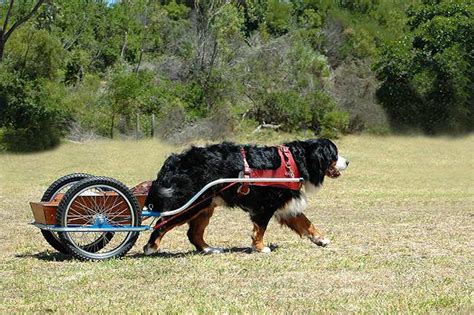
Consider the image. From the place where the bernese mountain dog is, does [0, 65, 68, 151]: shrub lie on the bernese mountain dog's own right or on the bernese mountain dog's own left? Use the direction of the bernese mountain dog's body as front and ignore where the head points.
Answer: on the bernese mountain dog's own left

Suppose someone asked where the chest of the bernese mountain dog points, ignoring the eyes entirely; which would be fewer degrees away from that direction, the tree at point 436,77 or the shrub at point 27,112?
the tree

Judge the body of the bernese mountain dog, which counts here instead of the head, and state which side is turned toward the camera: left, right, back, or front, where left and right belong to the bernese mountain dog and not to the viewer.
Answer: right

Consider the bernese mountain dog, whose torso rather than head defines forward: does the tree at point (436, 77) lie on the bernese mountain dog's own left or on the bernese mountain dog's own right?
on the bernese mountain dog's own left
